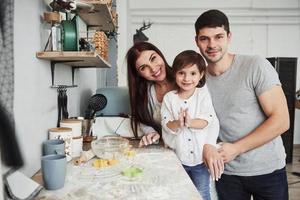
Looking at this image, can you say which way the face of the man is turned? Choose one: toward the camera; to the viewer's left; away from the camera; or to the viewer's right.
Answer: toward the camera

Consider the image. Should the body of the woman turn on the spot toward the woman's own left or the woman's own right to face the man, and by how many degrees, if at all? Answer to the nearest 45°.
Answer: approximately 45° to the woman's own left

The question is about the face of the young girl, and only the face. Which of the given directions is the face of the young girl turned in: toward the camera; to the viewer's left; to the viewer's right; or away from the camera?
toward the camera

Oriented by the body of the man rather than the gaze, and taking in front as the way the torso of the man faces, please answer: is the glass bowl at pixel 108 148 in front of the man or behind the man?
in front

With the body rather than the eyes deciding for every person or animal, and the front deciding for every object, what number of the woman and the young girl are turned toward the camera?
2

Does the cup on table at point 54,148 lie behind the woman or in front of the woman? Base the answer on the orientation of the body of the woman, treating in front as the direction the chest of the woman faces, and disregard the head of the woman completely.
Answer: in front

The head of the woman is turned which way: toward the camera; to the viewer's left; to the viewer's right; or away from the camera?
toward the camera

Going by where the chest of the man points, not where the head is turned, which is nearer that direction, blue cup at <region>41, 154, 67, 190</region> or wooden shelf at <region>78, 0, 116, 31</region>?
the blue cup

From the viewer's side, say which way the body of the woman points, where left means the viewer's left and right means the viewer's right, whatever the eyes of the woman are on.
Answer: facing the viewer

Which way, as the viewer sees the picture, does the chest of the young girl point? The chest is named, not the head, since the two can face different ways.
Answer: toward the camera

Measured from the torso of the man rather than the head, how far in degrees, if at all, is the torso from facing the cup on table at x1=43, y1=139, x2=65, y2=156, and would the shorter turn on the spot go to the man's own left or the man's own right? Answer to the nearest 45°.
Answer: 0° — they already face it

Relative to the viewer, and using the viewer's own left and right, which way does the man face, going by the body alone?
facing the viewer and to the left of the viewer

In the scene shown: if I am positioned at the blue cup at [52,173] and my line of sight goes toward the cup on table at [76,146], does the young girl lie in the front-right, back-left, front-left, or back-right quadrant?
front-right
